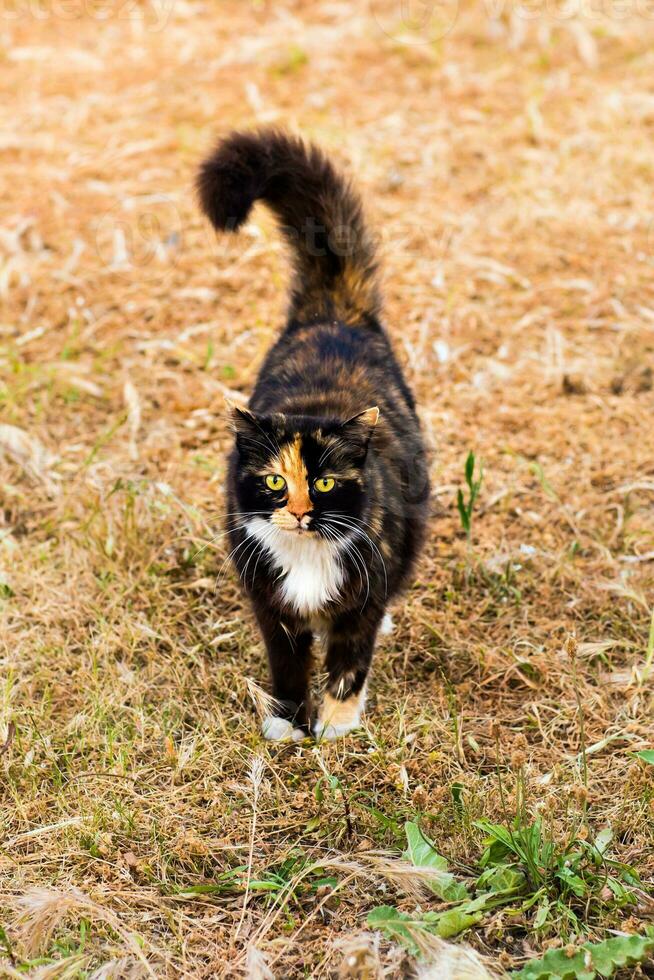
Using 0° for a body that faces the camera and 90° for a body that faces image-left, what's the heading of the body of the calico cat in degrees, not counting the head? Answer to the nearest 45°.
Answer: approximately 0°
